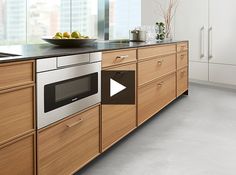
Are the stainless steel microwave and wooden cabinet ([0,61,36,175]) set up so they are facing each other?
no

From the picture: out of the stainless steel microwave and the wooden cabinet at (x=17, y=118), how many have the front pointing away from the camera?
0

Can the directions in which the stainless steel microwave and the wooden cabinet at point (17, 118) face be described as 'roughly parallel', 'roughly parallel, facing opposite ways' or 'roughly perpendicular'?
roughly parallel

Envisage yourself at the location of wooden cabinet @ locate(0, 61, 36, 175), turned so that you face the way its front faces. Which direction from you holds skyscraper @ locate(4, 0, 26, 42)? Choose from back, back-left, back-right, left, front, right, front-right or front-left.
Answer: back-left

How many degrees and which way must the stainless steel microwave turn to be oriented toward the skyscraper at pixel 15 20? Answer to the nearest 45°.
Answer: approximately 135° to its left

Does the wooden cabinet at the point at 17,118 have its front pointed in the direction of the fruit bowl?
no

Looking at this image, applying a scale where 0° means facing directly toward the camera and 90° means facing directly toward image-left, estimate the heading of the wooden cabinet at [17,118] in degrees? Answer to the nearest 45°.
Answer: approximately 315°
